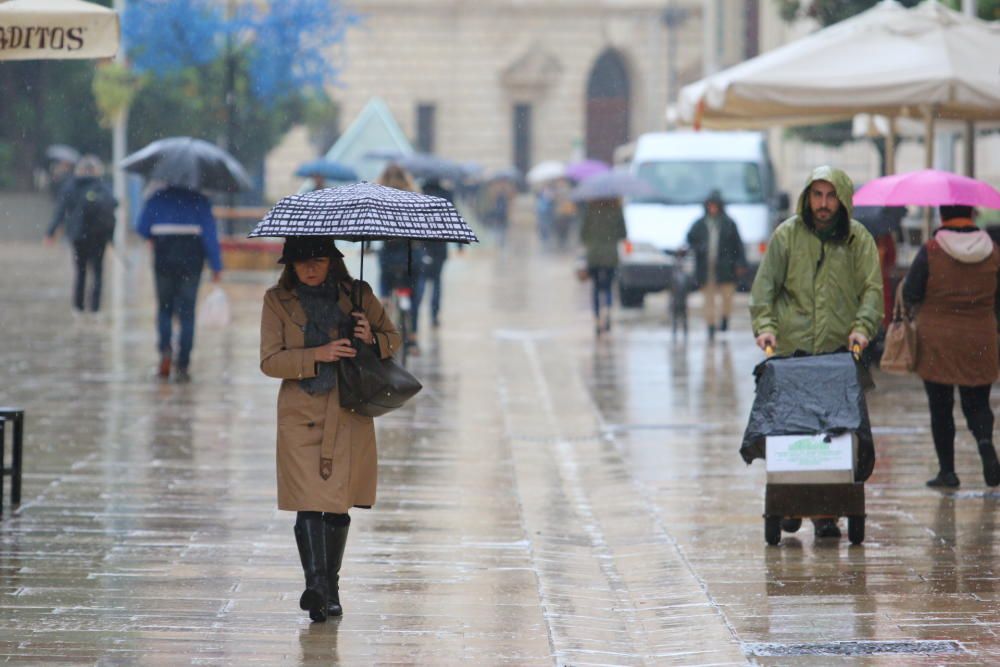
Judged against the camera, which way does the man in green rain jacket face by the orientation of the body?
toward the camera

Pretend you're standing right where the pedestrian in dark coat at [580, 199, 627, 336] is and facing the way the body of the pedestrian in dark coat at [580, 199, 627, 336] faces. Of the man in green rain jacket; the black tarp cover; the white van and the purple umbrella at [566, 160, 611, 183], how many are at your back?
2

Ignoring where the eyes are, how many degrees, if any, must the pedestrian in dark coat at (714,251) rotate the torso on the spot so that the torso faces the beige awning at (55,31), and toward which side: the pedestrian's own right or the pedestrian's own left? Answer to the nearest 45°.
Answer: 0° — they already face it

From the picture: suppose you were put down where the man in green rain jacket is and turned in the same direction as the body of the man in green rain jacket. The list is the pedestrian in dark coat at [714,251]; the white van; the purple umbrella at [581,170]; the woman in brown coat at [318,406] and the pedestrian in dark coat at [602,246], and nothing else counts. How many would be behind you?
4

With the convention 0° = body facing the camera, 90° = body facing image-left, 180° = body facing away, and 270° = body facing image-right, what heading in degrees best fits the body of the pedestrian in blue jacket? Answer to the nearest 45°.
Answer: approximately 180°

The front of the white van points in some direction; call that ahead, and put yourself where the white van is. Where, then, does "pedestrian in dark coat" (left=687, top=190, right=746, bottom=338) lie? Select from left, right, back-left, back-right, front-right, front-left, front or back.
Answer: front

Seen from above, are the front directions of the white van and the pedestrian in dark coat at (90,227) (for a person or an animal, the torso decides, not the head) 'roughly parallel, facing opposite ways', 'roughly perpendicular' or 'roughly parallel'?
roughly parallel, facing opposite ways

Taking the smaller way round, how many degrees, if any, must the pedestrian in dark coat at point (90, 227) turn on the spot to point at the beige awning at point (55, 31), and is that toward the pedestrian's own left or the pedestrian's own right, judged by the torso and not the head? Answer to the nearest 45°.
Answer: approximately 180°

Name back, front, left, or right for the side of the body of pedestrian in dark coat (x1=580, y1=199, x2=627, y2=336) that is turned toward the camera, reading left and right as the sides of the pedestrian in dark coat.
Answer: back

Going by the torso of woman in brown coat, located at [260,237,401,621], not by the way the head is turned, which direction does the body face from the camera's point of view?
toward the camera

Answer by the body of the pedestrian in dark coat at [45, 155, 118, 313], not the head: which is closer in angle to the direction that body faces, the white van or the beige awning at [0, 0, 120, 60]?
the white van

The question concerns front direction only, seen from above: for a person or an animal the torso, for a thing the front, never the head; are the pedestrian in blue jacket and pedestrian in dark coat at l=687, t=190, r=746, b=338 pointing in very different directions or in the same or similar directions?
very different directions

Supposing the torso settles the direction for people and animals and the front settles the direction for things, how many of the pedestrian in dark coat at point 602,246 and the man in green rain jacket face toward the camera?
1

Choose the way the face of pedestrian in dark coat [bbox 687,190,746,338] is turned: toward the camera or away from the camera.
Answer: toward the camera

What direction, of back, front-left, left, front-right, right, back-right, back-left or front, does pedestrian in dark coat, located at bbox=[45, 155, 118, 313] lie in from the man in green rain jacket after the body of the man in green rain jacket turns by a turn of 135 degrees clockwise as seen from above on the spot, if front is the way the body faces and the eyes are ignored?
front

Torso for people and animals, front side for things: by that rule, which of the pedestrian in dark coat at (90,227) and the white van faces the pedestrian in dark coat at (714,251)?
the white van

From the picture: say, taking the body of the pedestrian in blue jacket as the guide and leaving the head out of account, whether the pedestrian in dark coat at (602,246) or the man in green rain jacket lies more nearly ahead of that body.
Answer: the pedestrian in dark coat

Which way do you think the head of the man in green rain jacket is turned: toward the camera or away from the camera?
toward the camera

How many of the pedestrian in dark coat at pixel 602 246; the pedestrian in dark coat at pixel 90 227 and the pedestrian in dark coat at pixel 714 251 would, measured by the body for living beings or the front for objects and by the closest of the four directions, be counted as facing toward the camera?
1

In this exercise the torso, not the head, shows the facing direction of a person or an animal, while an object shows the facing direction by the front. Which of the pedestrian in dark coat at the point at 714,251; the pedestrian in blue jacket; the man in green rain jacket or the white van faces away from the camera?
the pedestrian in blue jacket

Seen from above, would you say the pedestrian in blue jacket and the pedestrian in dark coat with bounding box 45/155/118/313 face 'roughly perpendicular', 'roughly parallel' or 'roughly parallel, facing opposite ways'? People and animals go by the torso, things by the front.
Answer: roughly parallel
